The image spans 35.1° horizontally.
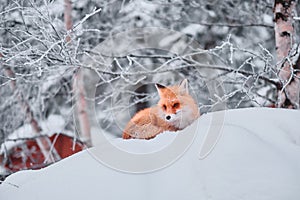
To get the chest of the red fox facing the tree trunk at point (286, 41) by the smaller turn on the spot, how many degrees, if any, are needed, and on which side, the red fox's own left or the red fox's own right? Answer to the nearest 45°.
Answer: approximately 90° to the red fox's own left

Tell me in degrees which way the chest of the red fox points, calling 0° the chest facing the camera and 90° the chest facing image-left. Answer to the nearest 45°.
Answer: approximately 270°
